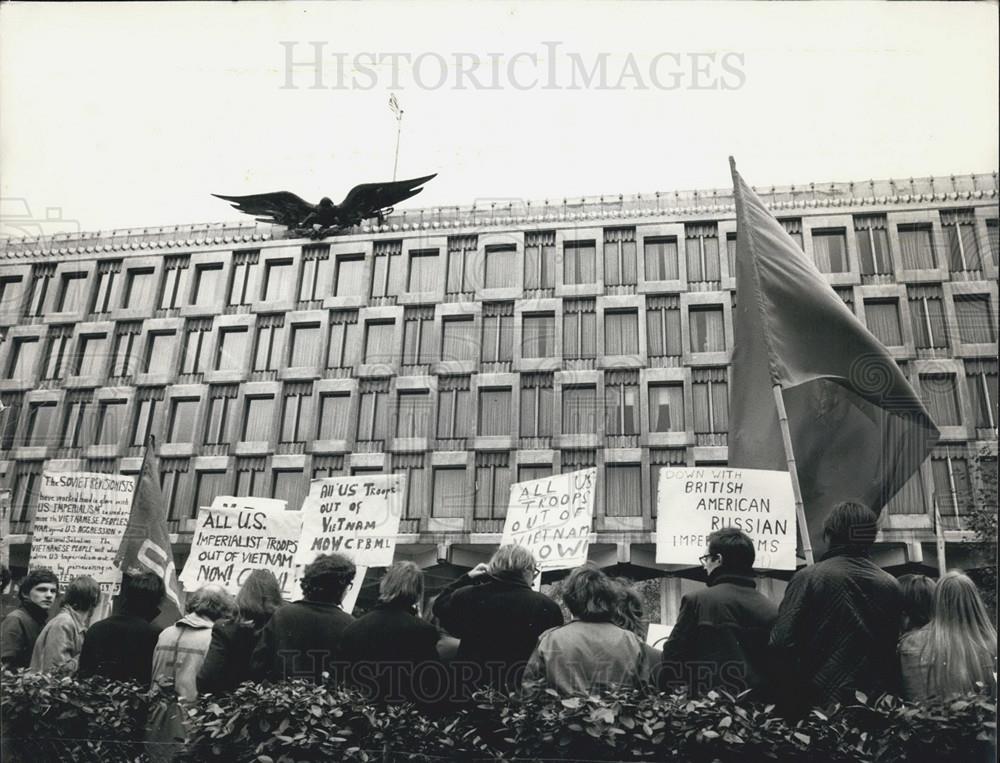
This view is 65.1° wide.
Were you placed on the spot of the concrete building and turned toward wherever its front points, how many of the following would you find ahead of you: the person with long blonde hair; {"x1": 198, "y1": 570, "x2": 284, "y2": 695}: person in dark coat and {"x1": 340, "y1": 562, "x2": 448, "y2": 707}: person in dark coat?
3

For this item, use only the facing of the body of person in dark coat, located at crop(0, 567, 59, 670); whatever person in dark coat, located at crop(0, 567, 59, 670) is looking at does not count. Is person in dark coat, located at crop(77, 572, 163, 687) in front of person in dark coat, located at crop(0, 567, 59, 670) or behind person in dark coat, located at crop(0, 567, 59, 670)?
in front

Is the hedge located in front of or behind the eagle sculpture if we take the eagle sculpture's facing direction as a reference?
in front

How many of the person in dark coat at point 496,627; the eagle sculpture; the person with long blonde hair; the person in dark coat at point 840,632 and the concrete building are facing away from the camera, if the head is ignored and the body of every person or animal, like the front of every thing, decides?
3

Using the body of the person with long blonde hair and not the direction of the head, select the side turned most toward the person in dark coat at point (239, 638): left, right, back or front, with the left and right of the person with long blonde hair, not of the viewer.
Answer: left

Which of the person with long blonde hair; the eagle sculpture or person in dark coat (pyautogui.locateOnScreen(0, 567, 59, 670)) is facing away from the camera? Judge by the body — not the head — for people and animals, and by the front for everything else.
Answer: the person with long blonde hair

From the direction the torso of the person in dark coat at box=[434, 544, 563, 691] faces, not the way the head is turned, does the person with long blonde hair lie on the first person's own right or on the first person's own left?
on the first person's own right

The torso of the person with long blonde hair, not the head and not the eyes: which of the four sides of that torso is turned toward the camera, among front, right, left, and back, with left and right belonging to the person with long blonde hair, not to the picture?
back

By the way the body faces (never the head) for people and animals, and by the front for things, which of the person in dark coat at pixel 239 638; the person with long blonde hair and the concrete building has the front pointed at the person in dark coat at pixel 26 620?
the concrete building

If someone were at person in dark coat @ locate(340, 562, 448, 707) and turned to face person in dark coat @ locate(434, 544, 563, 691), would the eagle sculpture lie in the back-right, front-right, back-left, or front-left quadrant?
back-left

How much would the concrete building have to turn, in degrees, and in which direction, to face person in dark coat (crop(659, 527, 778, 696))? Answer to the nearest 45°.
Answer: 0° — it already faces them

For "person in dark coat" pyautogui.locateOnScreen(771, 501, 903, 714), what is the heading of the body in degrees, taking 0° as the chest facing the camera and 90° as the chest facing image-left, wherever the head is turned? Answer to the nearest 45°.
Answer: approximately 180°

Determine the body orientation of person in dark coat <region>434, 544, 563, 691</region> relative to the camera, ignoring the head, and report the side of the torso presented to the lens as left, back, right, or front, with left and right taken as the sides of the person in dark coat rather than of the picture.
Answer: back

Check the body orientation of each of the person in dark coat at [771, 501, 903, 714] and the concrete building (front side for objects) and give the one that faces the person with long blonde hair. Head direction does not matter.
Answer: the concrete building

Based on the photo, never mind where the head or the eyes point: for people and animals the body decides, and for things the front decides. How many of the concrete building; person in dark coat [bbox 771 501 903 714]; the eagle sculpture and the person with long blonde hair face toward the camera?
2
